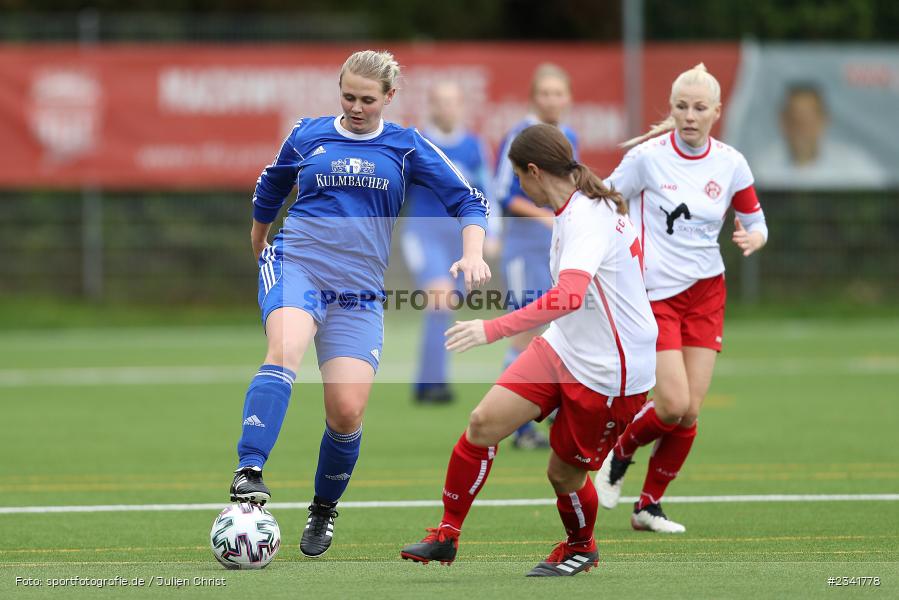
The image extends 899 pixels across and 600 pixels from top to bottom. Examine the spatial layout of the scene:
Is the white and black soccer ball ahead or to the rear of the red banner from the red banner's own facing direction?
ahead

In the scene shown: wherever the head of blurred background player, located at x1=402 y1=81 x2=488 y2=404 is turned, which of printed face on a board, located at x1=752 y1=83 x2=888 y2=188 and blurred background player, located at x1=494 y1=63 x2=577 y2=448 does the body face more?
the blurred background player

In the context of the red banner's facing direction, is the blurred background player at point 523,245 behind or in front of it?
in front

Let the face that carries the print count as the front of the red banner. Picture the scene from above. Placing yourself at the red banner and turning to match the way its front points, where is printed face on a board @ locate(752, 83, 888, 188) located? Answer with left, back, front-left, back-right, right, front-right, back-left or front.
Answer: left

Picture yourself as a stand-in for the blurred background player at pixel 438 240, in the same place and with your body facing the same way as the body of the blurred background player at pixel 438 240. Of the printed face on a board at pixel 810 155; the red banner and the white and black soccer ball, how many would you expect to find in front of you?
1

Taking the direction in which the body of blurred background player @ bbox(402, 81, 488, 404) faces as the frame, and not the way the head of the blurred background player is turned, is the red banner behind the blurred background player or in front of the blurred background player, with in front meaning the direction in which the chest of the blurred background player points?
behind

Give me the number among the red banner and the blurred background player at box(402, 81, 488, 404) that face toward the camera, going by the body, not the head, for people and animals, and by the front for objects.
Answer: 2

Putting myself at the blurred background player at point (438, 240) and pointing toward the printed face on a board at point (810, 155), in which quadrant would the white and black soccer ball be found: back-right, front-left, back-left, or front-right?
back-right

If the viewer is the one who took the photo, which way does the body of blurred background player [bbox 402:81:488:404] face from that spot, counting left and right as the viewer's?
facing the viewer
